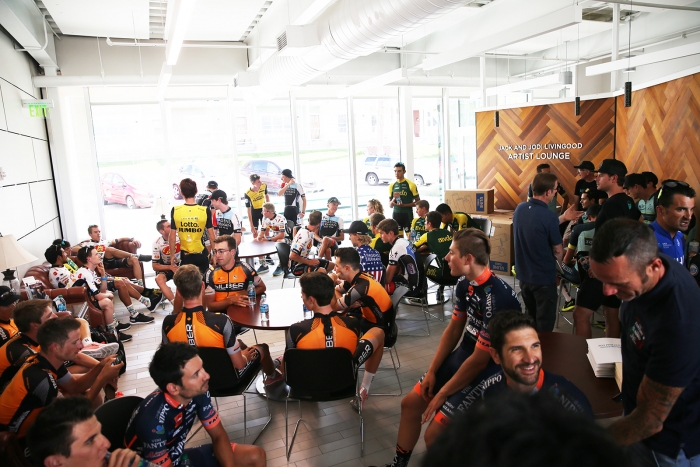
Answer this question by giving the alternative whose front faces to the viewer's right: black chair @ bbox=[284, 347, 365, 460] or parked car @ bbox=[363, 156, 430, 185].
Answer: the parked car

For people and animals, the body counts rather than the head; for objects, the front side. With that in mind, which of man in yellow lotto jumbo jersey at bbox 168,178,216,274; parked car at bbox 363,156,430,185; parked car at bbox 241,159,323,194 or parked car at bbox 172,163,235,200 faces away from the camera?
the man in yellow lotto jumbo jersey

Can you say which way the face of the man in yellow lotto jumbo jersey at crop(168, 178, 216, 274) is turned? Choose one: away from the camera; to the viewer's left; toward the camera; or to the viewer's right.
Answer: away from the camera

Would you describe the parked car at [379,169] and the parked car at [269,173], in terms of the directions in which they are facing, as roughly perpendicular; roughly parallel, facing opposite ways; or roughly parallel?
roughly parallel

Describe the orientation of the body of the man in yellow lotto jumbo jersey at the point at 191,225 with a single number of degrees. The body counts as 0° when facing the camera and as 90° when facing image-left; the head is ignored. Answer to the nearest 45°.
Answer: approximately 180°

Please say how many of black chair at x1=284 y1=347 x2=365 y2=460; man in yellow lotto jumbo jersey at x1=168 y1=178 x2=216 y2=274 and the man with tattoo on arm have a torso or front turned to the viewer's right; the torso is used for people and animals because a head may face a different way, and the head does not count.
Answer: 0

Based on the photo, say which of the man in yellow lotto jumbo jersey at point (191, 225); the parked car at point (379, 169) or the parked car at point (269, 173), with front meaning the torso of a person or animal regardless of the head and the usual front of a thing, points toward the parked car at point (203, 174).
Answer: the man in yellow lotto jumbo jersey

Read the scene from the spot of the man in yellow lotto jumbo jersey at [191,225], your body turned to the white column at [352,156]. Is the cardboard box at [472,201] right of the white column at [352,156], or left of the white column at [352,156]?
right

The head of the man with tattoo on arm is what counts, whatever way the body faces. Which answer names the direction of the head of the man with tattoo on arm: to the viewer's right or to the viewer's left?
to the viewer's left

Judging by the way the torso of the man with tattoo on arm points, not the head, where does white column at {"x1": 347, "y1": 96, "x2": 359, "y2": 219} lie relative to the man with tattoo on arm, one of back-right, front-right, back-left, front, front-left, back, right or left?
right

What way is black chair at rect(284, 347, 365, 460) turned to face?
away from the camera

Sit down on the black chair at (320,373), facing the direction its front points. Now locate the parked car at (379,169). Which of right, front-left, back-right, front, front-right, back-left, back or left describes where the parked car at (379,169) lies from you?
front

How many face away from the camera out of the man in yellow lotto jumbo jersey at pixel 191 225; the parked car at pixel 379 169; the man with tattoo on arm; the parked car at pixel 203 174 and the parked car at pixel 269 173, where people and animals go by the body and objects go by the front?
1

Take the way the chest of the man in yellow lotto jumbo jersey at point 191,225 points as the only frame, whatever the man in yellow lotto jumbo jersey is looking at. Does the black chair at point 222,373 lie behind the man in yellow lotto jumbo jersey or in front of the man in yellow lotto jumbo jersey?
behind

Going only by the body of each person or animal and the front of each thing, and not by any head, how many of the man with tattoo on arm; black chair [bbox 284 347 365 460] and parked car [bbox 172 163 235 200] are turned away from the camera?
1
